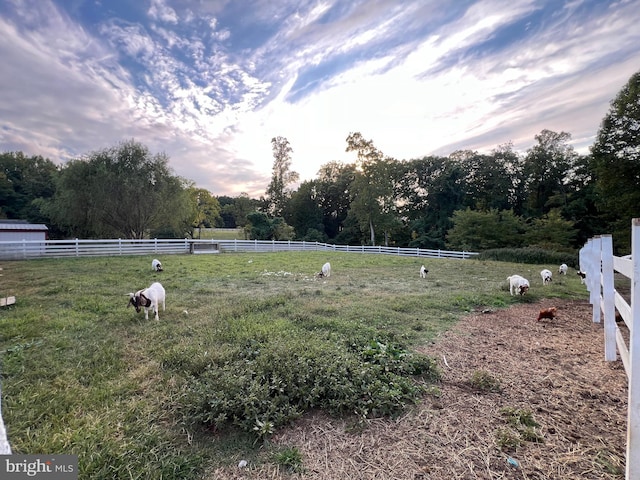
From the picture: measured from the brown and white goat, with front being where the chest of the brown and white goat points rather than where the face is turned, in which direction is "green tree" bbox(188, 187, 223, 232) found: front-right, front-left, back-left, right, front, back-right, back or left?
back-right

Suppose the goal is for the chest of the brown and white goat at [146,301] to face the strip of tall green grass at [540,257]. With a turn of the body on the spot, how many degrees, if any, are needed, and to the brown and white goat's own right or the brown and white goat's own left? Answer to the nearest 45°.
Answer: approximately 135° to the brown and white goat's own left

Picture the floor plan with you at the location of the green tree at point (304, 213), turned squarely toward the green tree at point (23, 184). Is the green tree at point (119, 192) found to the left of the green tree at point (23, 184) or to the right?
left

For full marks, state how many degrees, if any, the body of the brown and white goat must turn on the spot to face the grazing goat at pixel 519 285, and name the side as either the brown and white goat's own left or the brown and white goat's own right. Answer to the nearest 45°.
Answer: approximately 135° to the brown and white goat's own left

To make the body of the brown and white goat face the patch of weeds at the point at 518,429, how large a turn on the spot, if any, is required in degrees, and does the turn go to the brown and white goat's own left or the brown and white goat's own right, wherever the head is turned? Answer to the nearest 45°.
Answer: approximately 90° to the brown and white goat's own left
